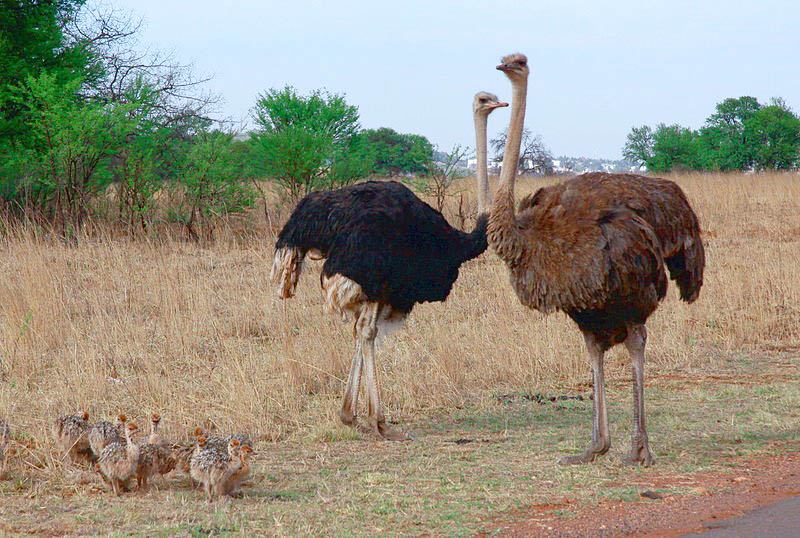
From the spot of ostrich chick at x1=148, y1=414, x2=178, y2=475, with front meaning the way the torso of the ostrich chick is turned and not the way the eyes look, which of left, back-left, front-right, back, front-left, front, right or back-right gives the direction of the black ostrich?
back

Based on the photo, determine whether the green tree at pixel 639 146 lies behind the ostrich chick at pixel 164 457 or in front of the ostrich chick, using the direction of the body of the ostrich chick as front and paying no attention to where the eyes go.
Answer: behind

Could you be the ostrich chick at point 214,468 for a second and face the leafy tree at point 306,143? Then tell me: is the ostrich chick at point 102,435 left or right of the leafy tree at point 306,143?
left

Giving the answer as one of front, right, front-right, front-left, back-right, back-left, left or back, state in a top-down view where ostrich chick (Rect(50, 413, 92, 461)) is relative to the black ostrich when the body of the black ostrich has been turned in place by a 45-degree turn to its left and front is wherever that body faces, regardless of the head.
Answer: back

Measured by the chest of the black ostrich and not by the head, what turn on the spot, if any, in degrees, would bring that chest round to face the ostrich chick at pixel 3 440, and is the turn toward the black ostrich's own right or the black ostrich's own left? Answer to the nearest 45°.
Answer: approximately 135° to the black ostrich's own right

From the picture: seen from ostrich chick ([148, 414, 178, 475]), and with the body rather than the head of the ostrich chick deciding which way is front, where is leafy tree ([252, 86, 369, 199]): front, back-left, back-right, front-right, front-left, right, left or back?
back-right

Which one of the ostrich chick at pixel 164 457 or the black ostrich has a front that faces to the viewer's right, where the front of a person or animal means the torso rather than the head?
the black ostrich

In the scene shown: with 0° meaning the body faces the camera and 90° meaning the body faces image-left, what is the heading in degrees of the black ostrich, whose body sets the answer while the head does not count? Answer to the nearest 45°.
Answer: approximately 270°

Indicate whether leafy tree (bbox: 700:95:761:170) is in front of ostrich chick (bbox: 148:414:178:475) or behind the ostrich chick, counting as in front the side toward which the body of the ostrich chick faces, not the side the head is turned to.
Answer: behind
